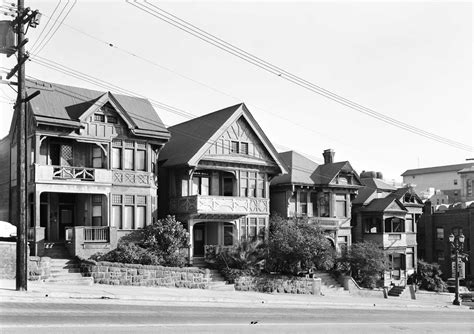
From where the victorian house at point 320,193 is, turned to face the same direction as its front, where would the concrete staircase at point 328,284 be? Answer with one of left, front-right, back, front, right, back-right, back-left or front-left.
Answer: front-right

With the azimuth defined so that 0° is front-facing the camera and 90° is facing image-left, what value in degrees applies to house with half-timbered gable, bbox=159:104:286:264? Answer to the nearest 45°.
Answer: approximately 315°

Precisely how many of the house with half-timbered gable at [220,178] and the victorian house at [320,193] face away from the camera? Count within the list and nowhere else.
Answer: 0

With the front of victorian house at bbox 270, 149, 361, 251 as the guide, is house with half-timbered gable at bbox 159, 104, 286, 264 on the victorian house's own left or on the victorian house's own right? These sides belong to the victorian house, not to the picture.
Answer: on the victorian house's own right

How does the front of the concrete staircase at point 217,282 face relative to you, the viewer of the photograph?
facing the viewer and to the right of the viewer

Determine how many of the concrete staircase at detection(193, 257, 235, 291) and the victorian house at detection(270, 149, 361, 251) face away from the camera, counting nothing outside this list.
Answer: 0
